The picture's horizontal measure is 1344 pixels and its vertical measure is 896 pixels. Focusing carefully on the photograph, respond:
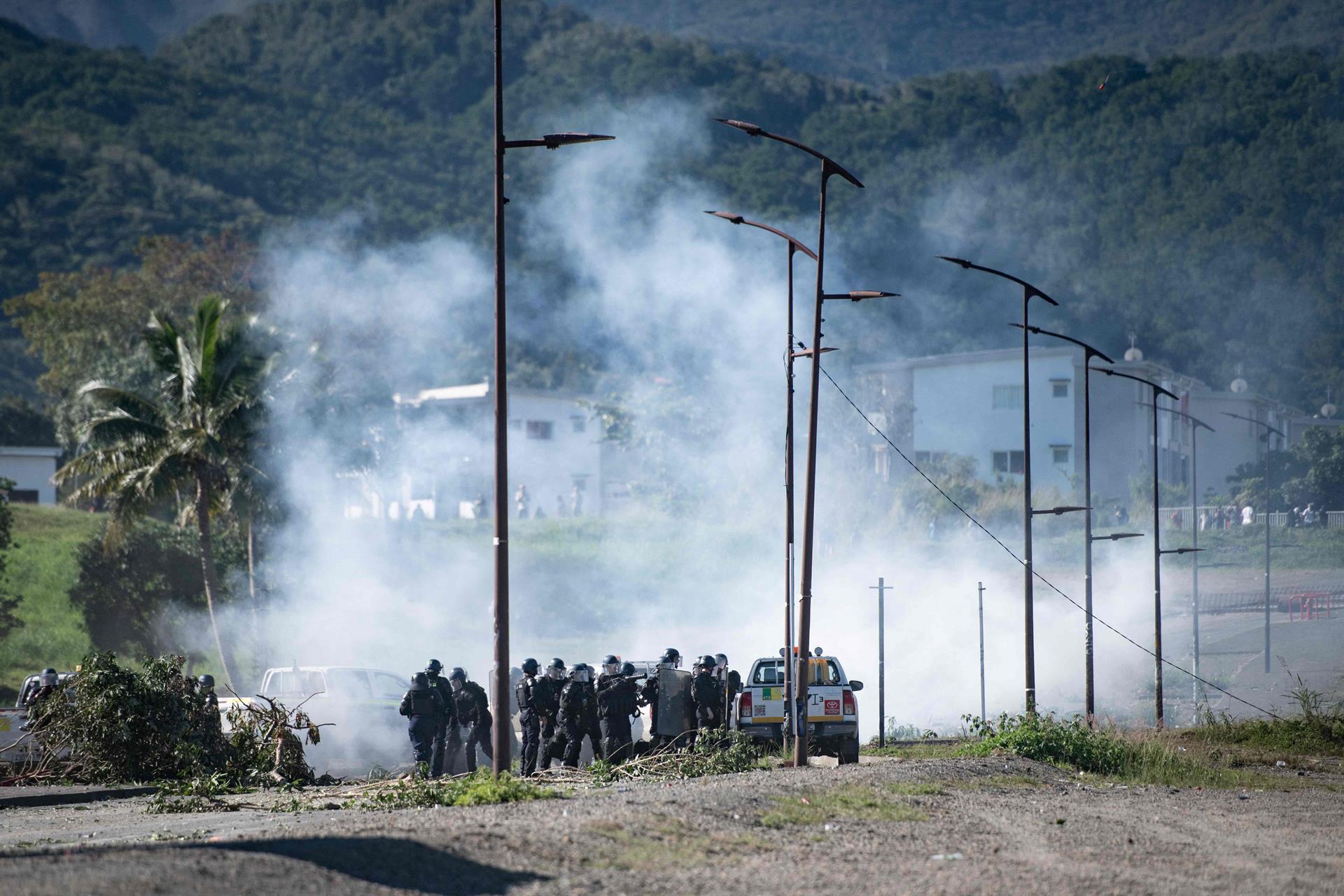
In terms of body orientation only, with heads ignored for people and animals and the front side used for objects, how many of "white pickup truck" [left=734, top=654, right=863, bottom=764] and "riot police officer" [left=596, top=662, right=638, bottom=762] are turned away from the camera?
2

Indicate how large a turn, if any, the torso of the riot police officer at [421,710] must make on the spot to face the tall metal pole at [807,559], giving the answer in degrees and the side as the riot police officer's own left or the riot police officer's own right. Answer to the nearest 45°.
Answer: approximately 90° to the riot police officer's own right

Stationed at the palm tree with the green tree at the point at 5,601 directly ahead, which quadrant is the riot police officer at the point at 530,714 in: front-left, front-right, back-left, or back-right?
back-left

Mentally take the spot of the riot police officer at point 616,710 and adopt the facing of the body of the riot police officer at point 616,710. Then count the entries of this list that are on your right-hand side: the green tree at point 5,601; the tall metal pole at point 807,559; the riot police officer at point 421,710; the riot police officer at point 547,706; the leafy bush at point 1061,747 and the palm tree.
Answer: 2

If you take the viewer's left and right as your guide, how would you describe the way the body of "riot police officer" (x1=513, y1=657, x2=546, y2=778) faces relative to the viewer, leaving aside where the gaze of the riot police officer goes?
facing away from the viewer and to the right of the viewer

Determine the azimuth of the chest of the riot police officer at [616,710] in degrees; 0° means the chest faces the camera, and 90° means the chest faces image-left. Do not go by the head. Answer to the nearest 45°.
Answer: approximately 180°

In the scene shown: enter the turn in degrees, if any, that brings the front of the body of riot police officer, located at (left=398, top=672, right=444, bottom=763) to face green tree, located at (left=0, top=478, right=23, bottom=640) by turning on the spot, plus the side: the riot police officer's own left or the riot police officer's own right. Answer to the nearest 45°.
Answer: approximately 45° to the riot police officer's own left

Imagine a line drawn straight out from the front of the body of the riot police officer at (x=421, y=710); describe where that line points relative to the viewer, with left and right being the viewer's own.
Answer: facing away from the viewer

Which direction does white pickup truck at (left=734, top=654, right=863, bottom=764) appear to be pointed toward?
away from the camera

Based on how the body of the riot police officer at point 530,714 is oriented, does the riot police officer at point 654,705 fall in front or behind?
in front
